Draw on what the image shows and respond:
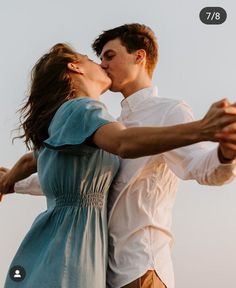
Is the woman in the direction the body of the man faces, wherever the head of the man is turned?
yes

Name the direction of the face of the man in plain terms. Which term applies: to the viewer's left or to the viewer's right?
to the viewer's left

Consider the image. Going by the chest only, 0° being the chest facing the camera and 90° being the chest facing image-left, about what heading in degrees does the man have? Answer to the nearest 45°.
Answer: approximately 90°
